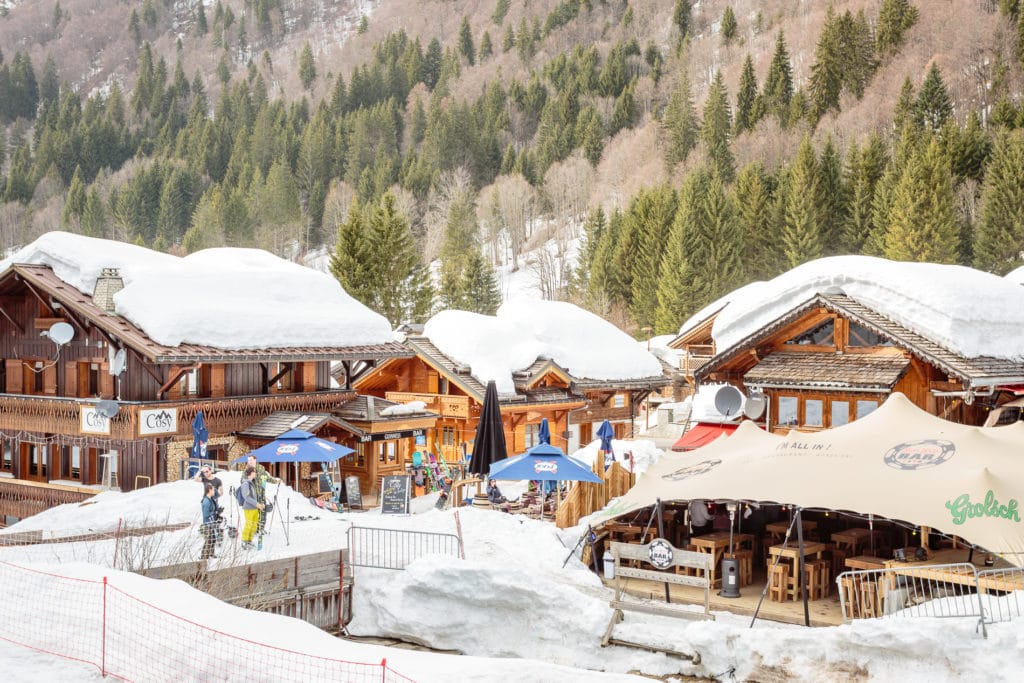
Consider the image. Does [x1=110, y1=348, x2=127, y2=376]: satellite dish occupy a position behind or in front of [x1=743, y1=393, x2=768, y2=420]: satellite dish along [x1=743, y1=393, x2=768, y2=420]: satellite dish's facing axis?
in front

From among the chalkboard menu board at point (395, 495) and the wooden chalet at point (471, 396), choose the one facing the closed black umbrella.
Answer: the wooden chalet

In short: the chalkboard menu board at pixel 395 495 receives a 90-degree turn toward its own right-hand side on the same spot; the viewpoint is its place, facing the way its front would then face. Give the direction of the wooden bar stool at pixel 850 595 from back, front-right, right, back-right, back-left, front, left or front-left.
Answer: back-left

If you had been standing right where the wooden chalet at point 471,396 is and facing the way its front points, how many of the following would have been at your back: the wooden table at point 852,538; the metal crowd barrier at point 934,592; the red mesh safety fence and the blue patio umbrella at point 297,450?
0

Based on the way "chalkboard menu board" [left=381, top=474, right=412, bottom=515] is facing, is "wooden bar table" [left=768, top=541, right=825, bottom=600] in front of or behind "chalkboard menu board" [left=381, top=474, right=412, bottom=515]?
in front

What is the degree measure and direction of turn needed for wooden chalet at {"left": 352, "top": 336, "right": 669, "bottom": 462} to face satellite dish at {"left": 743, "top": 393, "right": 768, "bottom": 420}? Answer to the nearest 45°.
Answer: approximately 45° to its left

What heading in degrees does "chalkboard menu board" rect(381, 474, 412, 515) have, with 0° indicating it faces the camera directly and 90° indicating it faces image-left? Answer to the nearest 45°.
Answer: approximately 0°

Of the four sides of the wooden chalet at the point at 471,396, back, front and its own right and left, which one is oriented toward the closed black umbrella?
front

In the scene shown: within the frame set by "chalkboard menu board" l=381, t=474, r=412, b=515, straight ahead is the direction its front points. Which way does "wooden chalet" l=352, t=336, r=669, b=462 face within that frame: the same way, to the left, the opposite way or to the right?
the same way

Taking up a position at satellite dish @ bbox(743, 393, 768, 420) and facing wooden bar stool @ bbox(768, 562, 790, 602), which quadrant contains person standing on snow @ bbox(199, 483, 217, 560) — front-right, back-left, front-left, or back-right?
front-right

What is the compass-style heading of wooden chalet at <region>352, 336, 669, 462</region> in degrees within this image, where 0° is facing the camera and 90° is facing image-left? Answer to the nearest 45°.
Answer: approximately 0°

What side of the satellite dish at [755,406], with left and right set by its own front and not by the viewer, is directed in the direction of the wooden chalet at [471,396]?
right

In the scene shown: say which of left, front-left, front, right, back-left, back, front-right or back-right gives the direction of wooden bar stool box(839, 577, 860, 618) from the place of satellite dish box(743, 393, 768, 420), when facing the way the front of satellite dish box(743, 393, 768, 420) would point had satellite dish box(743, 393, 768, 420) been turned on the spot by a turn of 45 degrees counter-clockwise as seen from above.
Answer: front

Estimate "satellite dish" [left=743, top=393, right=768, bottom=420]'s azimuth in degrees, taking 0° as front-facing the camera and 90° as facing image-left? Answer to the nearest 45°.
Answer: approximately 45°

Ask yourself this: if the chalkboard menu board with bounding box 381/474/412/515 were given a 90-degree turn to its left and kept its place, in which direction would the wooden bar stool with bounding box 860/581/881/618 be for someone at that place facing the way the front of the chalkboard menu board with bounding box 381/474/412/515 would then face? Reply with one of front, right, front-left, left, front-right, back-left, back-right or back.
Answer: front-right

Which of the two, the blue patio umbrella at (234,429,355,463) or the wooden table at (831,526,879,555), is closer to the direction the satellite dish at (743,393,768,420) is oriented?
the blue patio umbrella

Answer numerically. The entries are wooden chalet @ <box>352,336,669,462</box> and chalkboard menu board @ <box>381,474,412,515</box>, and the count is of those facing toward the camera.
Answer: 2

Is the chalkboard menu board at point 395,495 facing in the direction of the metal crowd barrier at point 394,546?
yes
